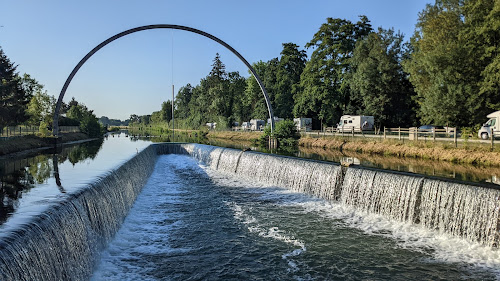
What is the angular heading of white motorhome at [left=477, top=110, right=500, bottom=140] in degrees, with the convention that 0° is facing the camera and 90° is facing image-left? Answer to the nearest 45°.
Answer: approximately 90°

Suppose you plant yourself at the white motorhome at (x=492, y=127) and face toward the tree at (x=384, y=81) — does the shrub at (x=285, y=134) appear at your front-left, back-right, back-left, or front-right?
front-left

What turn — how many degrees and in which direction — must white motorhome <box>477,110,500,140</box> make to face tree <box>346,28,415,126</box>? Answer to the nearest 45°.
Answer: approximately 45° to its right

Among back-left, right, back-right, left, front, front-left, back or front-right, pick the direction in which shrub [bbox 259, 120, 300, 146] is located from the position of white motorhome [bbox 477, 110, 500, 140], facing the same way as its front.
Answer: front

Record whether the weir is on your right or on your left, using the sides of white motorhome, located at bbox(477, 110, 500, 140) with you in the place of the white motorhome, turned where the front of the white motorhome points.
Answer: on your left

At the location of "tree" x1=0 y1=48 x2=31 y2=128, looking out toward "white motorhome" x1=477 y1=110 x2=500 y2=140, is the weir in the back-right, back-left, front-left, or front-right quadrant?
front-right

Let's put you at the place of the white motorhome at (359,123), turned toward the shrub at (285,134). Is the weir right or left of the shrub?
left

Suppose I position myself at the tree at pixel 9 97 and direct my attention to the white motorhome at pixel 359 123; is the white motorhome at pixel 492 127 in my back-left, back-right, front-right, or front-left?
front-right

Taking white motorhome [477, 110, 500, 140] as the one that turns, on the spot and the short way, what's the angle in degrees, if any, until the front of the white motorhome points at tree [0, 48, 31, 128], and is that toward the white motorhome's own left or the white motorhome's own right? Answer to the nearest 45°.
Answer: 0° — it already faces it

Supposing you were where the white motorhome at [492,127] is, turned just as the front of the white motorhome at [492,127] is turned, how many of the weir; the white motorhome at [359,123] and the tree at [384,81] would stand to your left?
1

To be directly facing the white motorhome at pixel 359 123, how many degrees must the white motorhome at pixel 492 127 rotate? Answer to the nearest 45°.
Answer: approximately 45° to its right
